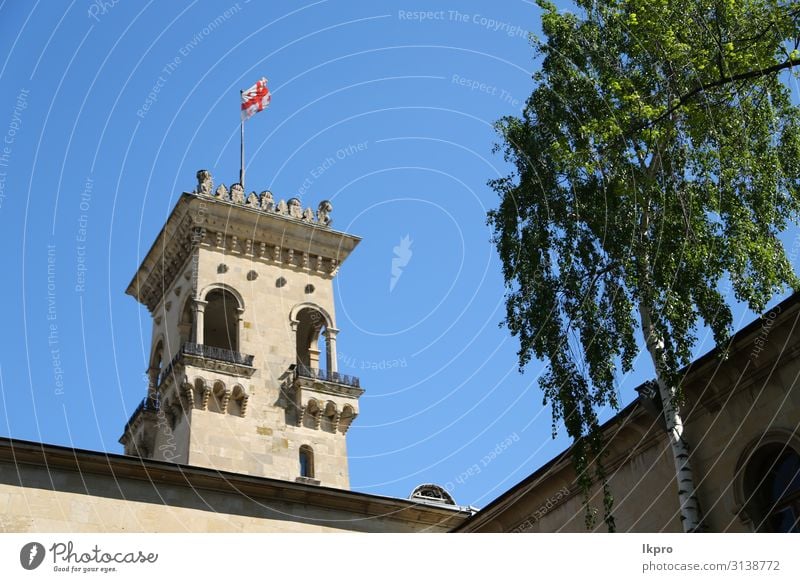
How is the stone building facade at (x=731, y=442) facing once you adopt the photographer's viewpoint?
facing the viewer and to the left of the viewer

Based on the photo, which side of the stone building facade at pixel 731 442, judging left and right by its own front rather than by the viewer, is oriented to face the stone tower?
right
